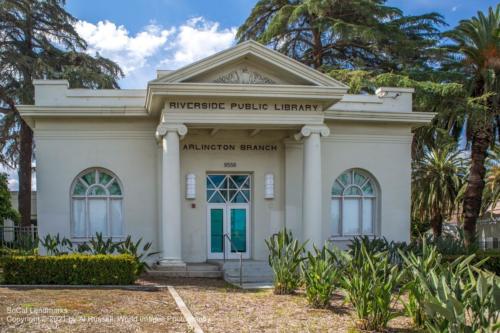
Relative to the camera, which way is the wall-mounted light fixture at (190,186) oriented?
toward the camera

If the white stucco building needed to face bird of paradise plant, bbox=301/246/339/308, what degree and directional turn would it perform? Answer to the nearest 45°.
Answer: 0° — it already faces it

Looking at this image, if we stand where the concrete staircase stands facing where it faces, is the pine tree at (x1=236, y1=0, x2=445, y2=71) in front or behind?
behind

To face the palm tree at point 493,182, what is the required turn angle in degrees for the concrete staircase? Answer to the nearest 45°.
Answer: approximately 135° to its left

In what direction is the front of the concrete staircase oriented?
toward the camera

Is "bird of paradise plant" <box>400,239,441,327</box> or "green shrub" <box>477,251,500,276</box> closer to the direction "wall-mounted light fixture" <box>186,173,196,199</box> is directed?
the bird of paradise plant

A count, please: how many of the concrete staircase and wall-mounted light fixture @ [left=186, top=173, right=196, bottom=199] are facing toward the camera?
2

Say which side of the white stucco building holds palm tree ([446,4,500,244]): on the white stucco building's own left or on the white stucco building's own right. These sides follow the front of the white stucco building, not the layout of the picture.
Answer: on the white stucco building's own left

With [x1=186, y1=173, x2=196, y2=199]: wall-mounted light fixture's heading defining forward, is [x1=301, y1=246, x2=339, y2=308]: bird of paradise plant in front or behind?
in front

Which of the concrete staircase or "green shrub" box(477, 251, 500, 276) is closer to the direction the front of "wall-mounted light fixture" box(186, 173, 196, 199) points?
the concrete staircase

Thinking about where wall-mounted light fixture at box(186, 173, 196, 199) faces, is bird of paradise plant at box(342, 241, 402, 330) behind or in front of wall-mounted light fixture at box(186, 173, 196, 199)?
in front

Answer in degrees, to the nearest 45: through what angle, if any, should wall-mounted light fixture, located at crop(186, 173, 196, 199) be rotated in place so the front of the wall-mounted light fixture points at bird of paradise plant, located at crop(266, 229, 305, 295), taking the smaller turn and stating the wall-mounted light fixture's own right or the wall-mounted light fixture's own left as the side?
0° — it already faces it
